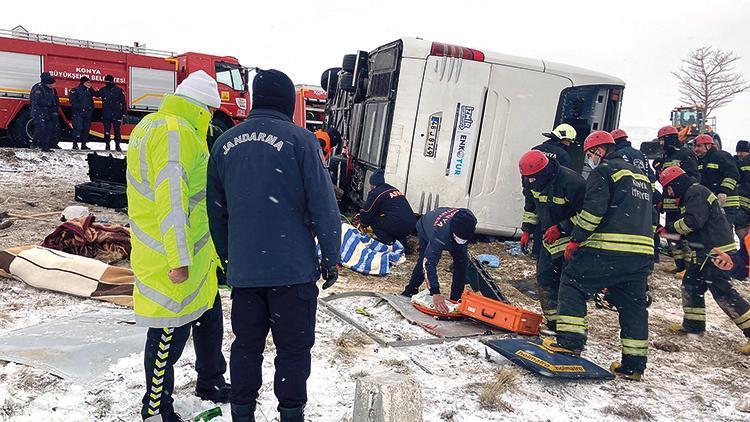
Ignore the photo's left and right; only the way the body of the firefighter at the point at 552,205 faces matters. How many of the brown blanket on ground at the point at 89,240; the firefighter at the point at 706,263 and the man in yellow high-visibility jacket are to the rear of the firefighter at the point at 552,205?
1

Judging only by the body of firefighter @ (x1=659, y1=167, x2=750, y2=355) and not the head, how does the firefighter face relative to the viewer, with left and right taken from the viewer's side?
facing to the left of the viewer

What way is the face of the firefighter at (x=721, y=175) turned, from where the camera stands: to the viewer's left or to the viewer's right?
to the viewer's left

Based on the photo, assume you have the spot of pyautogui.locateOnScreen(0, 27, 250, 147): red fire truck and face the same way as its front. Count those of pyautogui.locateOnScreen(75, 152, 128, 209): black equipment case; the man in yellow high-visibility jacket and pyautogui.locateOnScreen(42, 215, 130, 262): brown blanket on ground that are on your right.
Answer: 3

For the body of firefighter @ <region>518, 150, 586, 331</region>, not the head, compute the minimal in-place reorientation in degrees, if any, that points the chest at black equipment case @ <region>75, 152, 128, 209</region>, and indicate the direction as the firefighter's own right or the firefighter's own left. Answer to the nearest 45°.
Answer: approximately 45° to the firefighter's own right

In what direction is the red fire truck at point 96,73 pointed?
to the viewer's right

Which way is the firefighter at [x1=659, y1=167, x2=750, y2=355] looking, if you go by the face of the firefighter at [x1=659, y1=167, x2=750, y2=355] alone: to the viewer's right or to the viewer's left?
to the viewer's left

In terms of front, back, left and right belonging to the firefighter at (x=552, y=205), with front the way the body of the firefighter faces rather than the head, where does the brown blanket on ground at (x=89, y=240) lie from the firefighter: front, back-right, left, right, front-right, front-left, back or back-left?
front-right

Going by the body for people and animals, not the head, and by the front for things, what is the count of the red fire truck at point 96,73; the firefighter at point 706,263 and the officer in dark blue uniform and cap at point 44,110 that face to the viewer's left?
1

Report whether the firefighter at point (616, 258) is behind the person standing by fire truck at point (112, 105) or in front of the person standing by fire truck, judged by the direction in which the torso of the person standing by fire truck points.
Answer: in front

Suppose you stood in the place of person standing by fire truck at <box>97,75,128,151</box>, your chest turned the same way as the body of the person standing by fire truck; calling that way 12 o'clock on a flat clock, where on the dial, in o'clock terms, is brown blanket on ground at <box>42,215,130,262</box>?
The brown blanket on ground is roughly at 12 o'clock from the person standing by fire truck.

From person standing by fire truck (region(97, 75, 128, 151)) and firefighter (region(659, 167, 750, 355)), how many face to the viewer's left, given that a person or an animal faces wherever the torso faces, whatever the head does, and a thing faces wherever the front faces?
1
